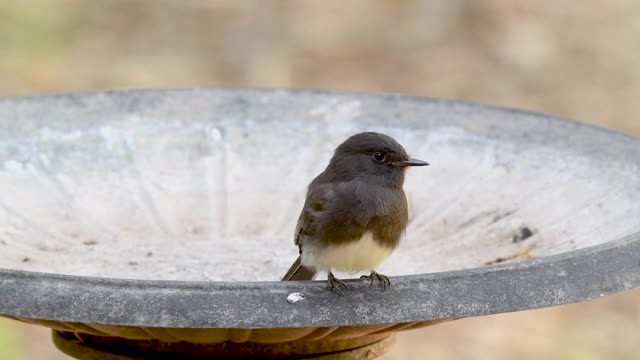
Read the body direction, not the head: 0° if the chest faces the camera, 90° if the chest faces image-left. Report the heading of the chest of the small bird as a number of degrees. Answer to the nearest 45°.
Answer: approximately 315°
